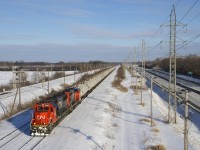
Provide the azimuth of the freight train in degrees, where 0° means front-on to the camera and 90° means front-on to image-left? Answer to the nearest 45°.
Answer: approximately 45°
